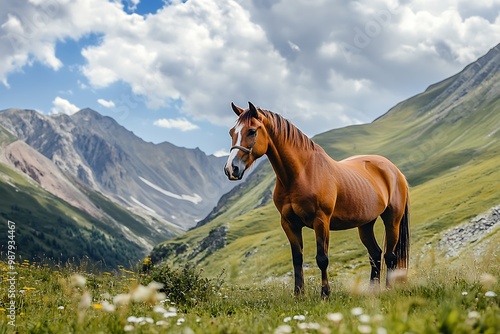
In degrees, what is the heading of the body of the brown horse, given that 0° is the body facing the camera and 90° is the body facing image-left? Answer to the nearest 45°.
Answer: approximately 45°

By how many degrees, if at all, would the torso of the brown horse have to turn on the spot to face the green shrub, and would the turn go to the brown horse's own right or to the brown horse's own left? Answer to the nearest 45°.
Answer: approximately 45° to the brown horse's own right
